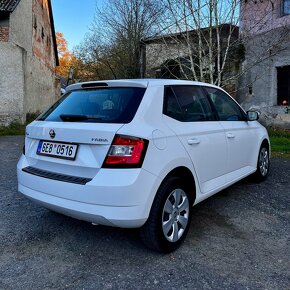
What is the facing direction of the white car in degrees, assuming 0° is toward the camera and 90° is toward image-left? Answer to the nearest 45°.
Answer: approximately 225°

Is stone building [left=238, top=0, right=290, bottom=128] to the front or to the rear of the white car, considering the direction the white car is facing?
to the front

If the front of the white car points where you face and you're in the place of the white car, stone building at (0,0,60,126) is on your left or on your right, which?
on your left

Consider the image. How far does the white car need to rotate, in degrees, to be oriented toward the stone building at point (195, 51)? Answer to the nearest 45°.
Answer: approximately 45° to its left
